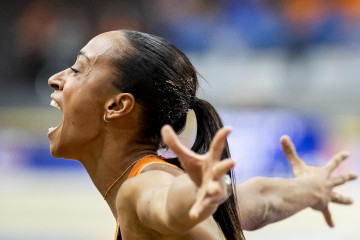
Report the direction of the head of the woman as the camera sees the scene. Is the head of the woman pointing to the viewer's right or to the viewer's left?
to the viewer's left

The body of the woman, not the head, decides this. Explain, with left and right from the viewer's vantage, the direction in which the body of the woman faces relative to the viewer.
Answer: facing to the left of the viewer
